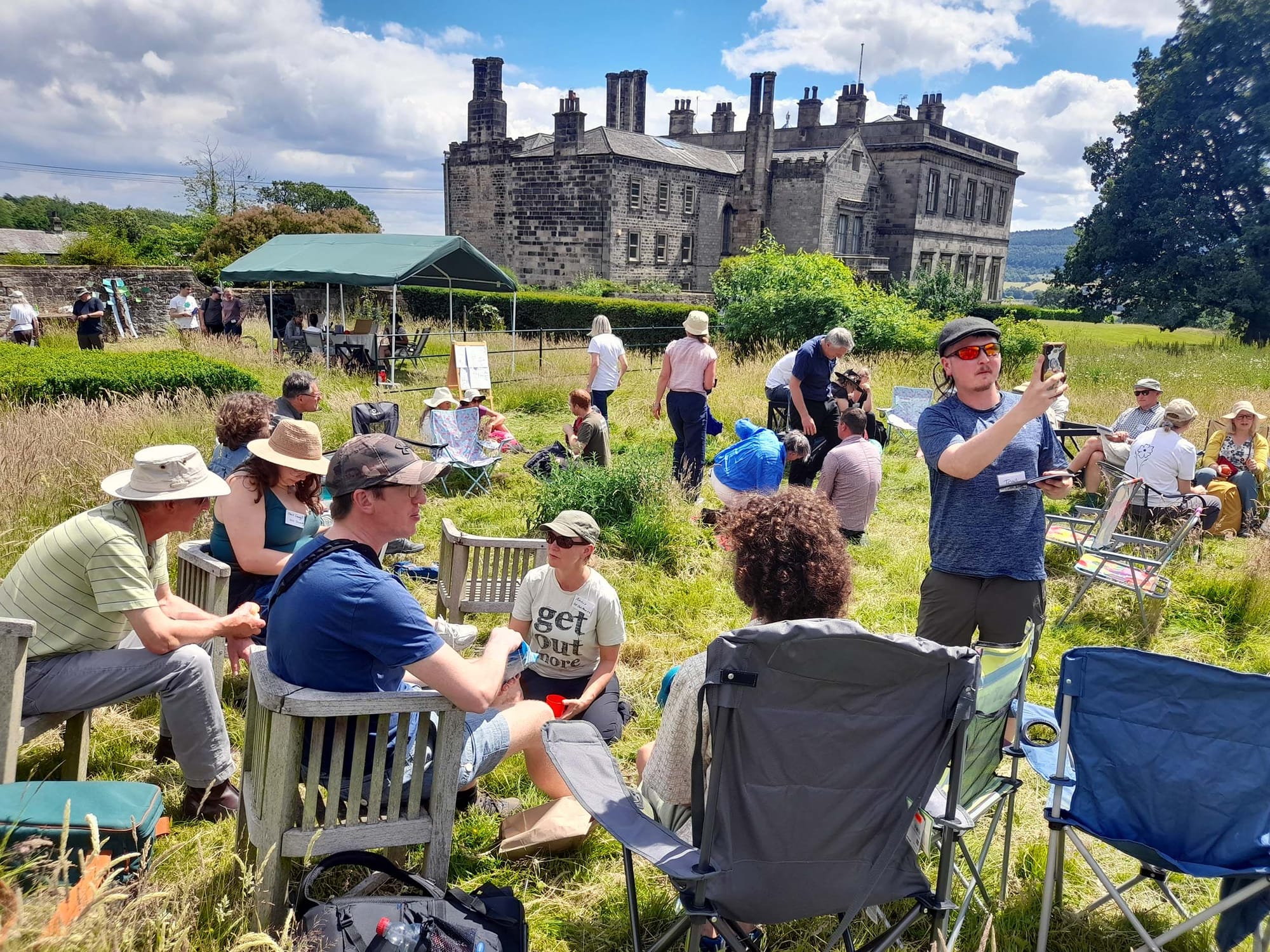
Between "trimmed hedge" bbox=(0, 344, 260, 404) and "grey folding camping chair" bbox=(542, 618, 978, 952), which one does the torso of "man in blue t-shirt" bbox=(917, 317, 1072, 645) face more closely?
the grey folding camping chair

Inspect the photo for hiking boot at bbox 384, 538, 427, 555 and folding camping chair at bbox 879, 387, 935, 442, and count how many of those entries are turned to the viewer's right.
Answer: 1

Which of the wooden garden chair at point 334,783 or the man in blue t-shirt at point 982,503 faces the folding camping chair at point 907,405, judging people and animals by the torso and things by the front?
the wooden garden chair

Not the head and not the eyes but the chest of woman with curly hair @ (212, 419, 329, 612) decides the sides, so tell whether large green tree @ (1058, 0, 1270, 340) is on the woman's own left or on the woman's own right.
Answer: on the woman's own left

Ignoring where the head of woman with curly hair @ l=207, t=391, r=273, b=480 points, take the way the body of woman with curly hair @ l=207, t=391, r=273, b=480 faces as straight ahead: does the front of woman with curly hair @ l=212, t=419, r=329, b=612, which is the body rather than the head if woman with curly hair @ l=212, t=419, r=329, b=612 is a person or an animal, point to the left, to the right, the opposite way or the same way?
to the right

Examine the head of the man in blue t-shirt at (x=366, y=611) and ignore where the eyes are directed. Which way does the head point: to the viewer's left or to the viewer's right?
to the viewer's right

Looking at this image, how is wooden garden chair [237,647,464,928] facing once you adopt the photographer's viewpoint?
facing away from the viewer and to the right of the viewer

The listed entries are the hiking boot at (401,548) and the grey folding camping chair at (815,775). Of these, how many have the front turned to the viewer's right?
1

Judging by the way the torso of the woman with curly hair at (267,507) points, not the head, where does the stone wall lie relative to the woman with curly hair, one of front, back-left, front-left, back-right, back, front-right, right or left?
back-left

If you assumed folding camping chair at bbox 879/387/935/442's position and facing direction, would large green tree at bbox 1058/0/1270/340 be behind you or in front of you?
behind

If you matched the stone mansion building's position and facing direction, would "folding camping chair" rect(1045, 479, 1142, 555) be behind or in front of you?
in front

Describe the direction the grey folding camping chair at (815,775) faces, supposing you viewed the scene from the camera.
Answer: facing away from the viewer and to the left of the viewer

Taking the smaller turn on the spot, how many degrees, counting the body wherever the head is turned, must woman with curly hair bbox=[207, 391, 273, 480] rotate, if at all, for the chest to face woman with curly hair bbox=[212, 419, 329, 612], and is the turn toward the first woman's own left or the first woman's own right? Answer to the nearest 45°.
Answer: approximately 135° to the first woman's own right

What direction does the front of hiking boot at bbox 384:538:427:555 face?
to the viewer's right

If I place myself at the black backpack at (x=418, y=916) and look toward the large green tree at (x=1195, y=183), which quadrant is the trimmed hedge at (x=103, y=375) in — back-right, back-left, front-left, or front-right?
front-left
